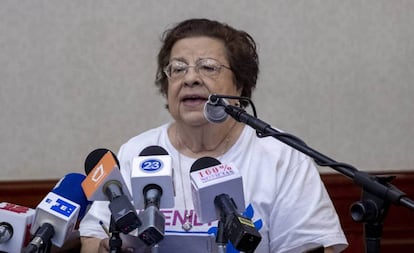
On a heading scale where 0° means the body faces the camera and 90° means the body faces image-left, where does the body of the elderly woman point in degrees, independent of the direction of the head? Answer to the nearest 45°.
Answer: approximately 45°

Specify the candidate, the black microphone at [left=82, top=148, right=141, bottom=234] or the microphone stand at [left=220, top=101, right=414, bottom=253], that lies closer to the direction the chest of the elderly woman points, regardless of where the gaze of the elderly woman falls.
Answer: the black microphone

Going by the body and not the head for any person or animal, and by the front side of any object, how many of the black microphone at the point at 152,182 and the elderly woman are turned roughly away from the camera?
1

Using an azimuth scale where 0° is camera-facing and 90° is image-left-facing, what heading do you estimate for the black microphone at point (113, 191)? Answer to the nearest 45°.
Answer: approximately 135°

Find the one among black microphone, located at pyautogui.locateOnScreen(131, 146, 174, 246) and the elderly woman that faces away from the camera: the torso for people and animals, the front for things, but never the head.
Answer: the black microphone

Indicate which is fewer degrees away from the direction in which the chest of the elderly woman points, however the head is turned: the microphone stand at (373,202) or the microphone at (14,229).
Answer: the microphone

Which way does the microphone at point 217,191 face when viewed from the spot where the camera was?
facing away from the viewer and to the left of the viewer

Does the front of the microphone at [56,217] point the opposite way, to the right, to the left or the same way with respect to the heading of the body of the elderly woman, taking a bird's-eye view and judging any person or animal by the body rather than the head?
the opposite way

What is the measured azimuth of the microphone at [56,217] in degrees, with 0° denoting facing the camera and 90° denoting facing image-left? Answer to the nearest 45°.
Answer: approximately 225°

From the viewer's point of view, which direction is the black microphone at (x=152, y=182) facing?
away from the camera
